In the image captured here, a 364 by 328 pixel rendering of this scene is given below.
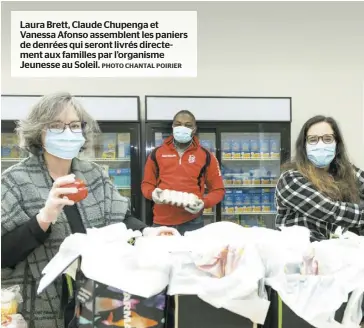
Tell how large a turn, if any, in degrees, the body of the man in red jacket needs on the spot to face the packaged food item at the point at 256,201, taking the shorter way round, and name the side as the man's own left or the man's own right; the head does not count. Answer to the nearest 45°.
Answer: approximately 135° to the man's own left

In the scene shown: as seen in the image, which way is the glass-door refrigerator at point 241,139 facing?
toward the camera

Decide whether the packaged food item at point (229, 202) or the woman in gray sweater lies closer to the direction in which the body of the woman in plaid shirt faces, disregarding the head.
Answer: the woman in gray sweater

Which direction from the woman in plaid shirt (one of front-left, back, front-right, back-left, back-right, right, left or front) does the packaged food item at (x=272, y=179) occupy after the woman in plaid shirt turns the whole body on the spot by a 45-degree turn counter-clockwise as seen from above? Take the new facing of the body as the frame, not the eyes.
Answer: back-left

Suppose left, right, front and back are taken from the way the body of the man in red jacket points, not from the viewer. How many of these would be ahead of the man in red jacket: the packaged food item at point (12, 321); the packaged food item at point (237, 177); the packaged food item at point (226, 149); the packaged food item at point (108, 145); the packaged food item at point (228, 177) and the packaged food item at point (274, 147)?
1

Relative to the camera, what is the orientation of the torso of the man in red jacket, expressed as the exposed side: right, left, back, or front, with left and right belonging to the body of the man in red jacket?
front

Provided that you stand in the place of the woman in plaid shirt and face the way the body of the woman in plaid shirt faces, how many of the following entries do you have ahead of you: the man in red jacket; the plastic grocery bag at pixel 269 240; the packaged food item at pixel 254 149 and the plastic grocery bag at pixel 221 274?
2

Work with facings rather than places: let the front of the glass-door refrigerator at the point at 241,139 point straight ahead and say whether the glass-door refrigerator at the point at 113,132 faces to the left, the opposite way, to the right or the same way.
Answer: the same way

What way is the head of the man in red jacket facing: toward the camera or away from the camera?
toward the camera

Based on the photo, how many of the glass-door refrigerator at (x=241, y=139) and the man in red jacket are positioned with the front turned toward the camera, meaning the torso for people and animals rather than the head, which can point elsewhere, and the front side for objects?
2

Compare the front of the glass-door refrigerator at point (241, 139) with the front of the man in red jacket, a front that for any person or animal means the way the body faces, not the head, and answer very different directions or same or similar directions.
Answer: same or similar directions

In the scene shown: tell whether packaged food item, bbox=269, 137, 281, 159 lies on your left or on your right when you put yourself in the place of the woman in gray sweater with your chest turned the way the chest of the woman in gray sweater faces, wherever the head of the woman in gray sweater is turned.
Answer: on your left

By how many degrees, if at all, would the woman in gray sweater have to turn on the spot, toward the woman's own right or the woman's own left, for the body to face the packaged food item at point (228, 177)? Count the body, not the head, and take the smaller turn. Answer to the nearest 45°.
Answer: approximately 90° to the woman's own left

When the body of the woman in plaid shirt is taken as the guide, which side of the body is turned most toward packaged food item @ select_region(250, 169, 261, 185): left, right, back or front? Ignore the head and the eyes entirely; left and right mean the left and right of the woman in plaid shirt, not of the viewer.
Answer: back

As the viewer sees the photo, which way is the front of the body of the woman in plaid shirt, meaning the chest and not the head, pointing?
toward the camera

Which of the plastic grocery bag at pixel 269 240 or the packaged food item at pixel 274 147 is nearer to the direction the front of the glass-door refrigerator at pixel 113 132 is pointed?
the plastic grocery bag

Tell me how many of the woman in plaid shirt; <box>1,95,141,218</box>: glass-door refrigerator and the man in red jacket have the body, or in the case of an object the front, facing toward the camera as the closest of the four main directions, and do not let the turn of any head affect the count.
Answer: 3

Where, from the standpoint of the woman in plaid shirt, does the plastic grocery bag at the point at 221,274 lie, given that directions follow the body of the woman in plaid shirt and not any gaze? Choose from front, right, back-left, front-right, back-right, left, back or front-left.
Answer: front

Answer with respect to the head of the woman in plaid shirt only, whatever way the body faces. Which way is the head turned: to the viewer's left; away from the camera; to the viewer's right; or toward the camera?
toward the camera
